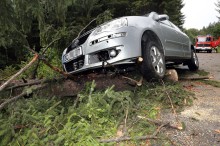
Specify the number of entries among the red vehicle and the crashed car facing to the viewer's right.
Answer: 0

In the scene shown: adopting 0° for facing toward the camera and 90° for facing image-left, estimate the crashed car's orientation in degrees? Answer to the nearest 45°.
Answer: approximately 45°

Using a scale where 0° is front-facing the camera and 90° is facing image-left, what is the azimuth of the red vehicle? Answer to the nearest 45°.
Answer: approximately 45°

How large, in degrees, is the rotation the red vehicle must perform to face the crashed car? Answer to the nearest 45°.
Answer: approximately 45° to its left

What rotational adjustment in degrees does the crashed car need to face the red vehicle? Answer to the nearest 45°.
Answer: approximately 135° to its right
